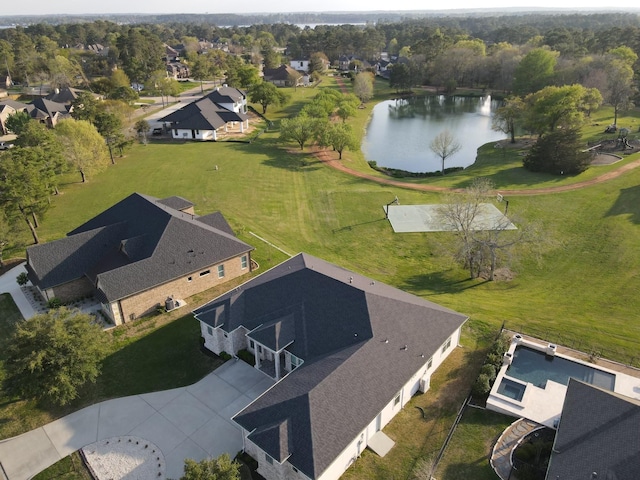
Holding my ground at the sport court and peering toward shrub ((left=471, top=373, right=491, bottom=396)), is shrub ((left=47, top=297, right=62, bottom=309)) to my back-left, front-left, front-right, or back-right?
front-right

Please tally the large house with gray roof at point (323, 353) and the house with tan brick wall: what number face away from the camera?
0

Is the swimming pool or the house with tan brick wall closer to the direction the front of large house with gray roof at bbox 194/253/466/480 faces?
the house with tan brick wall

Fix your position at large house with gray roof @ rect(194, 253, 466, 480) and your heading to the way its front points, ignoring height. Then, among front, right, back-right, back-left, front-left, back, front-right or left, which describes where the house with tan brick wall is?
right

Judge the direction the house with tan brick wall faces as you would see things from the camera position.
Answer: facing the viewer and to the left of the viewer

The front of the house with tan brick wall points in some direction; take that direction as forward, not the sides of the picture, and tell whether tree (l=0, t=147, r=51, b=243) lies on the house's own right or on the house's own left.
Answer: on the house's own right

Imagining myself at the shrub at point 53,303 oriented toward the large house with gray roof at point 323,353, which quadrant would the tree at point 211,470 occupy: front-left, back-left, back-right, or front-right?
front-right

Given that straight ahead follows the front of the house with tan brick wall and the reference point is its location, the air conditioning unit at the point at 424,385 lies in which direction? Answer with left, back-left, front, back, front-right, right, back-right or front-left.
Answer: left

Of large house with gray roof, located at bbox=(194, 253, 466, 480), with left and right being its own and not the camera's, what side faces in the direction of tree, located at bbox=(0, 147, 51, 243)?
right

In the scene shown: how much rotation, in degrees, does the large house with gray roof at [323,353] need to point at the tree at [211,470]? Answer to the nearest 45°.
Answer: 0° — it already faces it

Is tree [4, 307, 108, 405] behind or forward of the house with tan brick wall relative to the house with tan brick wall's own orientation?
forward
